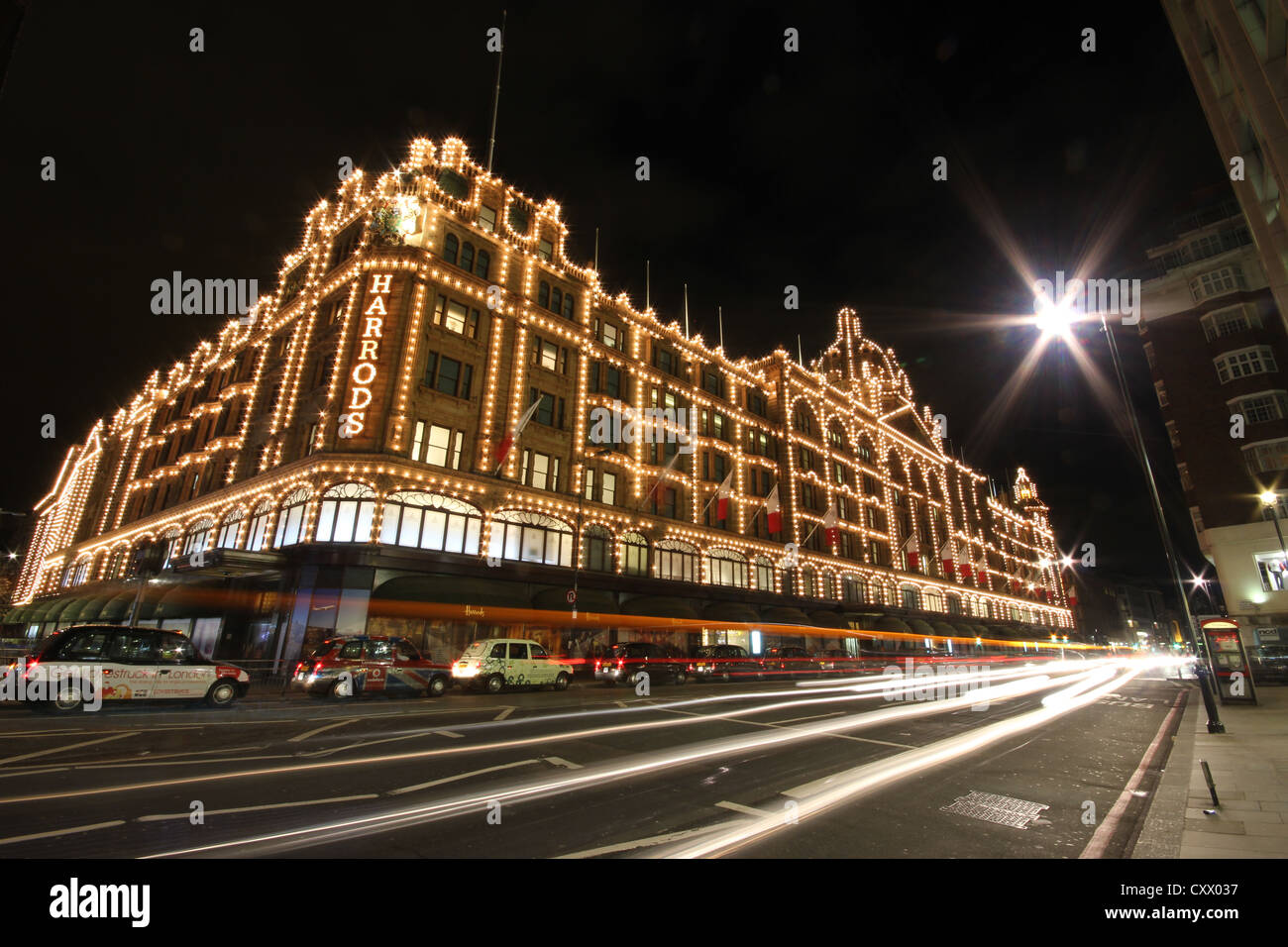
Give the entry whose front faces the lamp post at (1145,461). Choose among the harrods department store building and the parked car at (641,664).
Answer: the harrods department store building

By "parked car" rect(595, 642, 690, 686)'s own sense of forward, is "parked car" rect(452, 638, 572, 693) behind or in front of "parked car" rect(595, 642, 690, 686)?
behind

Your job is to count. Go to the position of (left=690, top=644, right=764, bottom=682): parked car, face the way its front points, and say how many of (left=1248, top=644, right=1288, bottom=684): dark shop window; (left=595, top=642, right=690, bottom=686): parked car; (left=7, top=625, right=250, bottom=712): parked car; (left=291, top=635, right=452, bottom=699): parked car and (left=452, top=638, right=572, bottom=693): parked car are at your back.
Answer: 4

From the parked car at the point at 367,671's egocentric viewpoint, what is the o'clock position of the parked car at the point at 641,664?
the parked car at the point at 641,664 is roughly at 1 o'clock from the parked car at the point at 367,671.

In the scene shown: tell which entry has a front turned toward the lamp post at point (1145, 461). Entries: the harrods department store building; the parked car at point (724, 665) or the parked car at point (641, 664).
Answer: the harrods department store building

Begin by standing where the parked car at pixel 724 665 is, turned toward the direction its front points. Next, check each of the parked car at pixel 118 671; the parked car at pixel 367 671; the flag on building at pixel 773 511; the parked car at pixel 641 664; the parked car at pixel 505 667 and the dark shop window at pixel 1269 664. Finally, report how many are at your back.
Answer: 4

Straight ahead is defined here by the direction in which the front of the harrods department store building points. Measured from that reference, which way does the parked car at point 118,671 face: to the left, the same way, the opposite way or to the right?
to the left

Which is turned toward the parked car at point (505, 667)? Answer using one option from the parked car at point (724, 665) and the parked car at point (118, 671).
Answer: the parked car at point (118, 671)

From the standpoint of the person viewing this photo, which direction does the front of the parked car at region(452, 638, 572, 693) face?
facing away from the viewer and to the right of the viewer

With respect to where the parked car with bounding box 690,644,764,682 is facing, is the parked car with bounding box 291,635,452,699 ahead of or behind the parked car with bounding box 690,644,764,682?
behind

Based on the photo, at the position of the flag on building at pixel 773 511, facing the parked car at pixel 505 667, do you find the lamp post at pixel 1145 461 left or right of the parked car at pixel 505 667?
left

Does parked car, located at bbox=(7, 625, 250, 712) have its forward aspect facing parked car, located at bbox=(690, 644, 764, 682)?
yes

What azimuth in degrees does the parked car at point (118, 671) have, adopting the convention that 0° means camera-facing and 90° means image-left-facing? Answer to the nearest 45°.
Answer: approximately 270°
